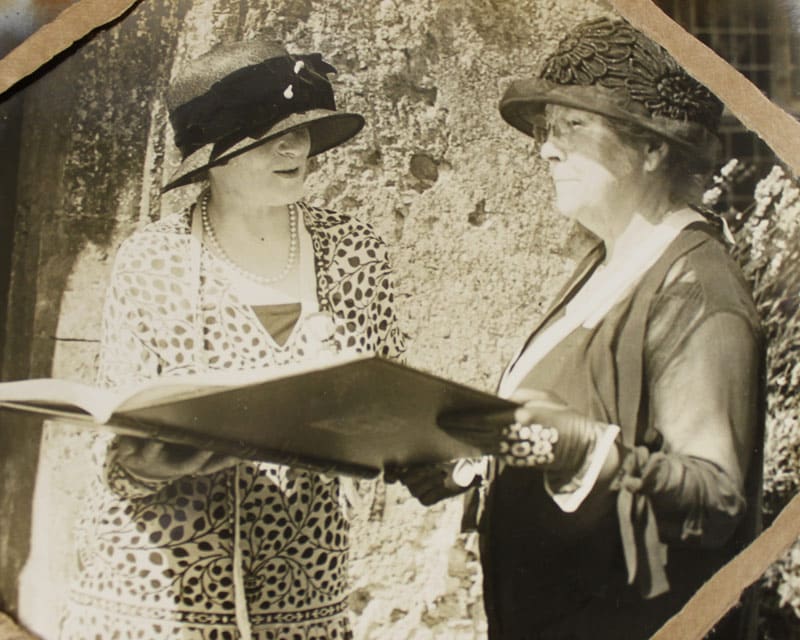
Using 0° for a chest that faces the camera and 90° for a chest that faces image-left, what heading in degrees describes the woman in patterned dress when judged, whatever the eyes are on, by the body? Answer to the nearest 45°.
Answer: approximately 0°
